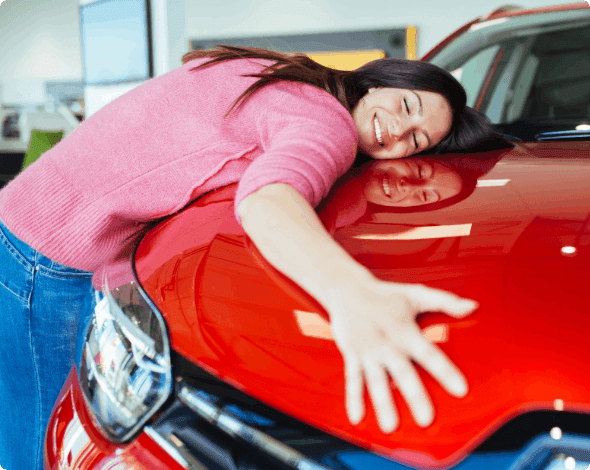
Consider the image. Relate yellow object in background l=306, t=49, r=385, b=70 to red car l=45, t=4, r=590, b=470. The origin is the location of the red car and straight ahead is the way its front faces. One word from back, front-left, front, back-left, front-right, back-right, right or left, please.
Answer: back-right

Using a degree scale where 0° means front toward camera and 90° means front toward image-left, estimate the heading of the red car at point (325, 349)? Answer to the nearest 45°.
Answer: approximately 45°

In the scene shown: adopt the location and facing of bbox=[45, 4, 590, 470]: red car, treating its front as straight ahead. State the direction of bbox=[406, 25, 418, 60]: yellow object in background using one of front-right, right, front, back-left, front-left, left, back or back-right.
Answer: back-right

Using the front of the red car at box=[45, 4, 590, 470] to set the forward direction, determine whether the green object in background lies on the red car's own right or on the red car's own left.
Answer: on the red car's own right
